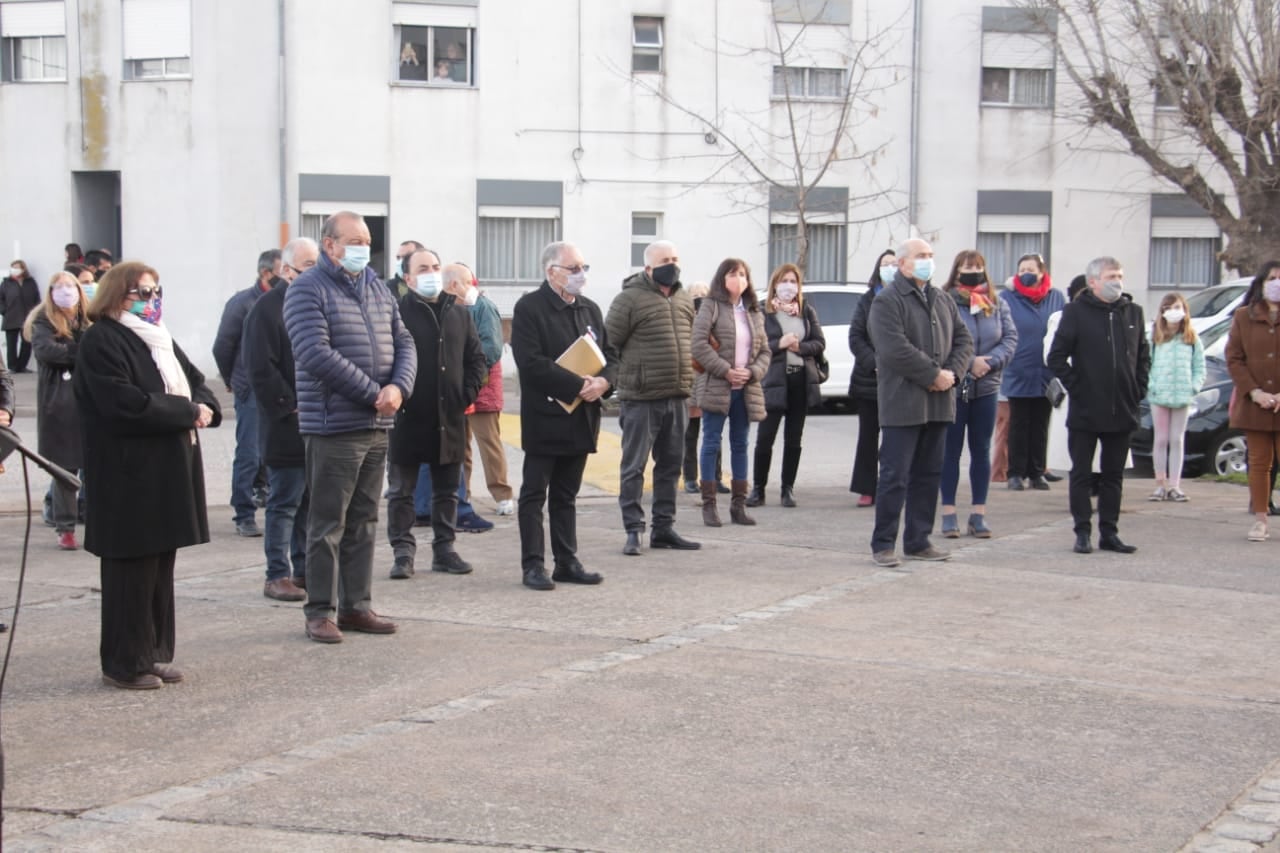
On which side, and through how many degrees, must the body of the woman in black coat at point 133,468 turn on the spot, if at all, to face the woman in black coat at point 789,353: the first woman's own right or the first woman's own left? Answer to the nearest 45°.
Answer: approximately 90° to the first woman's own left

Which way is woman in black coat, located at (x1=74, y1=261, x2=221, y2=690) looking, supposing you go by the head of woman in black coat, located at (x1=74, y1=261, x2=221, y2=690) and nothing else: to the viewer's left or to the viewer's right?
to the viewer's right

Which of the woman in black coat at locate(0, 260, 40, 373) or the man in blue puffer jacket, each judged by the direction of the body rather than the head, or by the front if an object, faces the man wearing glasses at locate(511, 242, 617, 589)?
the woman in black coat

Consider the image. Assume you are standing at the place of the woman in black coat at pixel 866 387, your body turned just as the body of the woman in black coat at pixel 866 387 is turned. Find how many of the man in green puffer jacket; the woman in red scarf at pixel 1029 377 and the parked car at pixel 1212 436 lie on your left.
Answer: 2

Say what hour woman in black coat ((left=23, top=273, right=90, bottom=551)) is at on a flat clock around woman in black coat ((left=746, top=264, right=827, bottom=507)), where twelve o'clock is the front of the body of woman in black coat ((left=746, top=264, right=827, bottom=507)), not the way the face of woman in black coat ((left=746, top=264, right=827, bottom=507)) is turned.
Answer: woman in black coat ((left=23, top=273, right=90, bottom=551)) is roughly at 2 o'clock from woman in black coat ((left=746, top=264, right=827, bottom=507)).

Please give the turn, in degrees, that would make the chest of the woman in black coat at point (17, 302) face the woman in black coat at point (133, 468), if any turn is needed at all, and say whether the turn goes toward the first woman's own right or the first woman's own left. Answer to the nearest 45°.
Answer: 0° — they already face them

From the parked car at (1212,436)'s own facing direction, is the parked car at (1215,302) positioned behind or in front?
behind

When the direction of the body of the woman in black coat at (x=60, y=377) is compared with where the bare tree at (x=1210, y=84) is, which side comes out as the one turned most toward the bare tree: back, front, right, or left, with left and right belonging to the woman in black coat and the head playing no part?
left

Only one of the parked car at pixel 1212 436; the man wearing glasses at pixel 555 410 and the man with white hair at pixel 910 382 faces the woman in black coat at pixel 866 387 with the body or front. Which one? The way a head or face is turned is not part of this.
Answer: the parked car

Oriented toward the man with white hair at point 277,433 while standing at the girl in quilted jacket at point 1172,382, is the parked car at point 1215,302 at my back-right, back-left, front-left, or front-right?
back-right

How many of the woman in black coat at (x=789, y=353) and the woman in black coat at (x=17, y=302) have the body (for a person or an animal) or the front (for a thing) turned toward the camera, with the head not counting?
2
